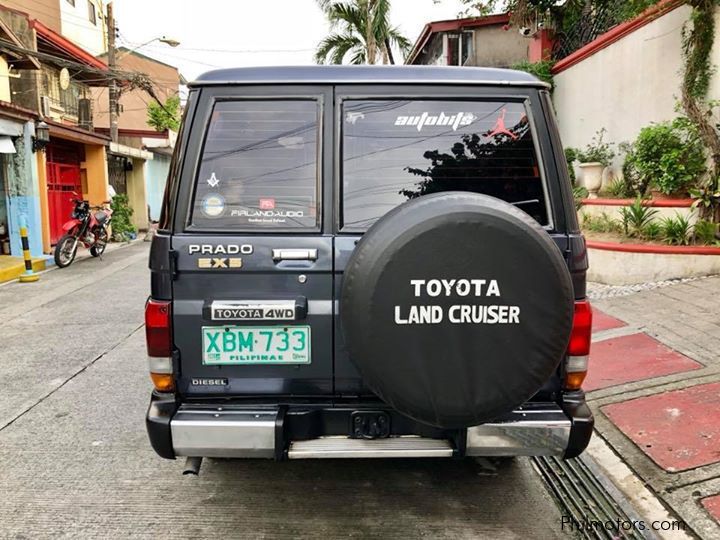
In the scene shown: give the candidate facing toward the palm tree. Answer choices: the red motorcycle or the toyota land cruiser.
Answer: the toyota land cruiser

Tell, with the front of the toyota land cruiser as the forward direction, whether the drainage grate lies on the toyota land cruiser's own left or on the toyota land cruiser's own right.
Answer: on the toyota land cruiser's own right

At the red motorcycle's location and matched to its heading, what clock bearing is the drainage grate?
The drainage grate is roughly at 10 o'clock from the red motorcycle.

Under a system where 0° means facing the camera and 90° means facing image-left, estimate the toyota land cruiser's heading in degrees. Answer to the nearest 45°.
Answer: approximately 180°

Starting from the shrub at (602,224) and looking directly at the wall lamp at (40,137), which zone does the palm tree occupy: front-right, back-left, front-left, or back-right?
front-right

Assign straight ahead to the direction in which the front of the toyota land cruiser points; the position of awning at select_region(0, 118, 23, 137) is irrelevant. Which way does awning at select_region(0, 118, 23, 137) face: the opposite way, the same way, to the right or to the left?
to the right

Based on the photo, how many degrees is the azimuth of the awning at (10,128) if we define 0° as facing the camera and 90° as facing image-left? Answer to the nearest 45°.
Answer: approximately 315°

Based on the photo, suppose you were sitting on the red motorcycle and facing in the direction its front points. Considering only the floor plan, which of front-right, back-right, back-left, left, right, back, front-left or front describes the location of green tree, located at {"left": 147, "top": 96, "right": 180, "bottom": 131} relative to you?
back-right

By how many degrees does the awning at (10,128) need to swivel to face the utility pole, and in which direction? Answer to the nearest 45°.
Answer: approximately 135° to its left

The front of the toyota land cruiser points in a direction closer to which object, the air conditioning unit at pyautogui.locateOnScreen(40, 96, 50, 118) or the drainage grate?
the air conditioning unit

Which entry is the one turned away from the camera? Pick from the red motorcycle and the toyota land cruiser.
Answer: the toyota land cruiser

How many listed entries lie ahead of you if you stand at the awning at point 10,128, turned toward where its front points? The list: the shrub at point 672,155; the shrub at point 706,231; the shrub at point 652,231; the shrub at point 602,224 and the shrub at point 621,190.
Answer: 5

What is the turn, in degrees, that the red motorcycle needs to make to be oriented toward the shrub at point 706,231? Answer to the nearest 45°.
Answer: approximately 90° to its left

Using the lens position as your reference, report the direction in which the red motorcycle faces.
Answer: facing the viewer and to the left of the viewer

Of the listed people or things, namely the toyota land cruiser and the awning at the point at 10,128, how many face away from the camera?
1

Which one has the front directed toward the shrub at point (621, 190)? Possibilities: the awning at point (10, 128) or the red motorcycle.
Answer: the awning

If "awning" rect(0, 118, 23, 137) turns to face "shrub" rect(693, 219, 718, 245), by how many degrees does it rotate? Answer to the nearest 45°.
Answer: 0° — it already faces it

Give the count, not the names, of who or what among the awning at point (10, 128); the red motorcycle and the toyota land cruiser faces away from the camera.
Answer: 1
